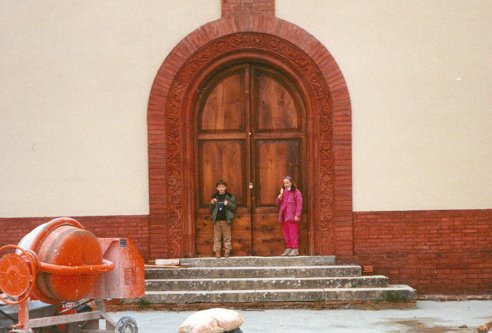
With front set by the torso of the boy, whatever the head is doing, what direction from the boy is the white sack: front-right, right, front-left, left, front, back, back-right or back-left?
front

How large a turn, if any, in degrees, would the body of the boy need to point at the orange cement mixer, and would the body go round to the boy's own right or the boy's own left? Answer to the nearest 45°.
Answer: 0° — they already face it

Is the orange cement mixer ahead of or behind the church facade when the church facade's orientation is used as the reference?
ahead

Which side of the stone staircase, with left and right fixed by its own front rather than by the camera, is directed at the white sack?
front

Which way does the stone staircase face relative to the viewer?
toward the camera

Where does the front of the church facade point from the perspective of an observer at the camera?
facing the viewer

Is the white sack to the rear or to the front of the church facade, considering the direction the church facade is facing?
to the front

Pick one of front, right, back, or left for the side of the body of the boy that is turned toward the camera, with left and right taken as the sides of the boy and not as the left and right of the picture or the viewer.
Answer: front
